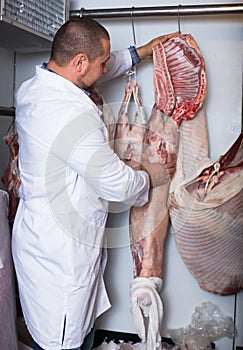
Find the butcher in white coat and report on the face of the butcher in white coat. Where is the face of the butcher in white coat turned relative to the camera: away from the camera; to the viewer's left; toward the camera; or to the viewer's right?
to the viewer's right

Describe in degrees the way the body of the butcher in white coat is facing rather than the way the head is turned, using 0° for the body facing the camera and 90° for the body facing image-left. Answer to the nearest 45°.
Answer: approximately 225°
